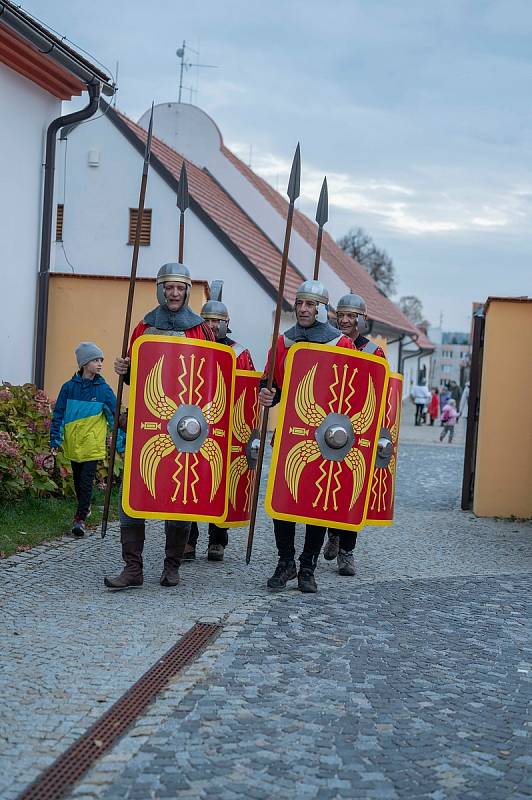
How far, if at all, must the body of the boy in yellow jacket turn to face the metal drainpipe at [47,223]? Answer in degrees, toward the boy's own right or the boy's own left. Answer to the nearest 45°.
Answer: approximately 180°

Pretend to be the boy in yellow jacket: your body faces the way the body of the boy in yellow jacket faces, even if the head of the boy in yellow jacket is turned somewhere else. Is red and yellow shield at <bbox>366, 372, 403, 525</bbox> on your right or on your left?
on your left

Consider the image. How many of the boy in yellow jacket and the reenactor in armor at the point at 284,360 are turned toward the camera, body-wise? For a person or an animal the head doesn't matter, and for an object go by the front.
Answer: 2

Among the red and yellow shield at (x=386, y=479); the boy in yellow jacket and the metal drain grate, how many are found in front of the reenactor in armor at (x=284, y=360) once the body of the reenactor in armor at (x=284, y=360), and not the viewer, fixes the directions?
1

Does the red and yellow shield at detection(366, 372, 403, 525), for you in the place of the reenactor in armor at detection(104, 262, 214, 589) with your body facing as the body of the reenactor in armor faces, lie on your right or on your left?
on your left

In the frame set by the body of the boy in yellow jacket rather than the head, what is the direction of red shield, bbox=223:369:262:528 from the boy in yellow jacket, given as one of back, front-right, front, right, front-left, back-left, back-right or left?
front-left

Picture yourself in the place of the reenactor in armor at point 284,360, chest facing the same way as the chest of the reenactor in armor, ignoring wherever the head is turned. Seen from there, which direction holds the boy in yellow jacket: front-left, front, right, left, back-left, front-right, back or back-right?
back-right

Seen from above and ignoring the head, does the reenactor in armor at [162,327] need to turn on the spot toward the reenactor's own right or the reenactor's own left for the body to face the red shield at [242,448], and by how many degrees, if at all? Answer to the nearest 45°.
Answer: approximately 135° to the reenactor's own left

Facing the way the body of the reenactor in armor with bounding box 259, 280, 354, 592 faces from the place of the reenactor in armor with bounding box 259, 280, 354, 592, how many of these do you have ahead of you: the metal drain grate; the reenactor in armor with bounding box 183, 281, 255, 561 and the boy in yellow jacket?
1
